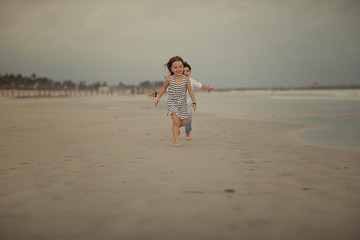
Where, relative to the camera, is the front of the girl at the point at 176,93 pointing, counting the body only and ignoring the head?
toward the camera

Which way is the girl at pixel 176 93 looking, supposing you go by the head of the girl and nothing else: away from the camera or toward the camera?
toward the camera
